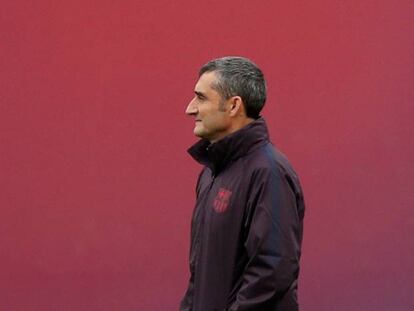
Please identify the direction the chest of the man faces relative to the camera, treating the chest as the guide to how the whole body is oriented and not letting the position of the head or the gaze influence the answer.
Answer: to the viewer's left

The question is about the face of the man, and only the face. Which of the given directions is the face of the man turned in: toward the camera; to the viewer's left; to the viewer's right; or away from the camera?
to the viewer's left
